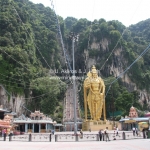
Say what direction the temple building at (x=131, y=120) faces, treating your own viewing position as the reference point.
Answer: facing the viewer

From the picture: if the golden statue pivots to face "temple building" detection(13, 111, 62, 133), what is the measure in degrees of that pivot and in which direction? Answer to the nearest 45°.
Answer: approximately 135° to its right

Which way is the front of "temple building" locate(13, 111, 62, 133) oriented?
toward the camera

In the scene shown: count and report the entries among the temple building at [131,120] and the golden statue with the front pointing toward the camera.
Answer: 2

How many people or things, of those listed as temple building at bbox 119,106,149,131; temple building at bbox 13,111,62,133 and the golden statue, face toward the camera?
3

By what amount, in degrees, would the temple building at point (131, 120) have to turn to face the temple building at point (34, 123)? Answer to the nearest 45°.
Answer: approximately 90° to its right

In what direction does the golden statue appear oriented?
toward the camera
